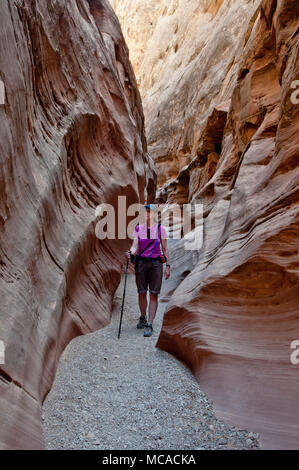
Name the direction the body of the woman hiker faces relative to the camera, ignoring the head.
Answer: toward the camera
